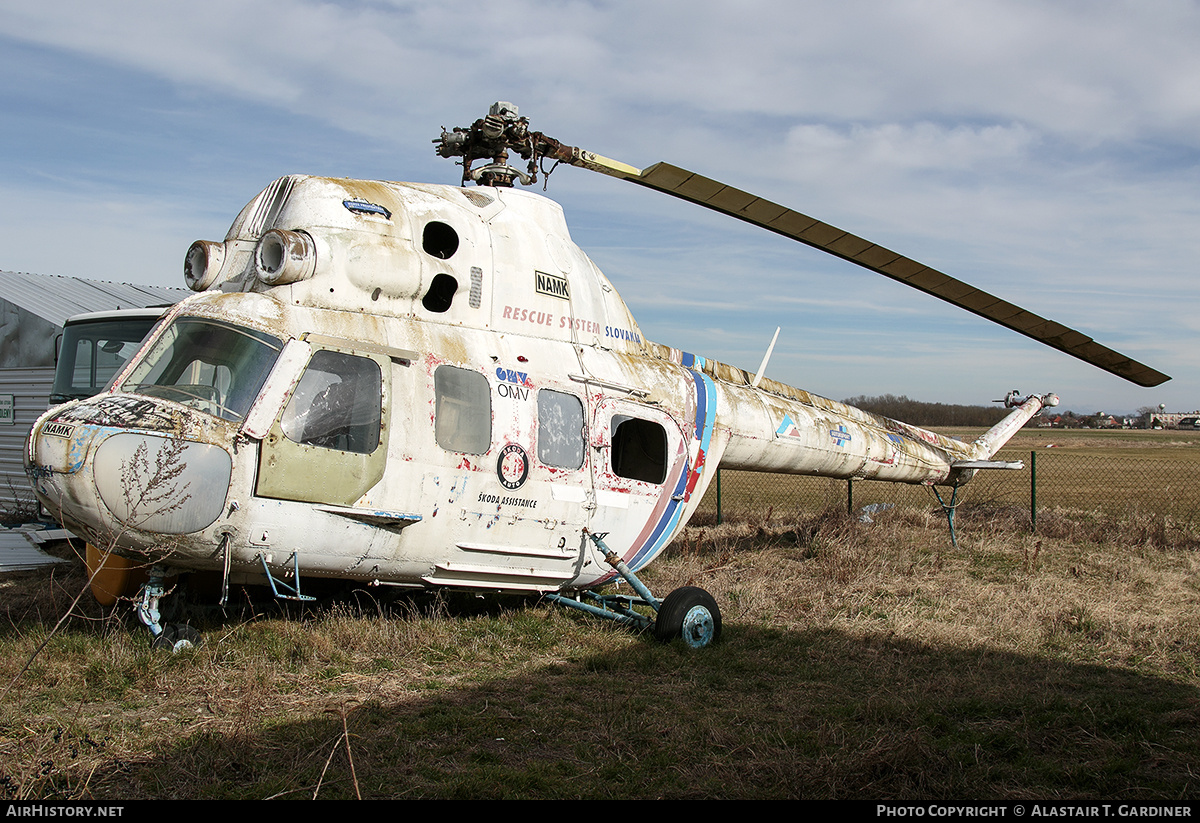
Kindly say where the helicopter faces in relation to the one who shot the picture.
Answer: facing the viewer and to the left of the viewer

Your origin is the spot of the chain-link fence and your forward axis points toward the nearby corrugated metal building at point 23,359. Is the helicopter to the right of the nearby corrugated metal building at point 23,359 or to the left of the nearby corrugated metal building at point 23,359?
left

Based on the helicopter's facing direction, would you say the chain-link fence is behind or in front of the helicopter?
behind

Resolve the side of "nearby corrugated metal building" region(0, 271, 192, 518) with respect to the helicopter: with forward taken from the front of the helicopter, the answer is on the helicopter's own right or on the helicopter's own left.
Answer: on the helicopter's own right
